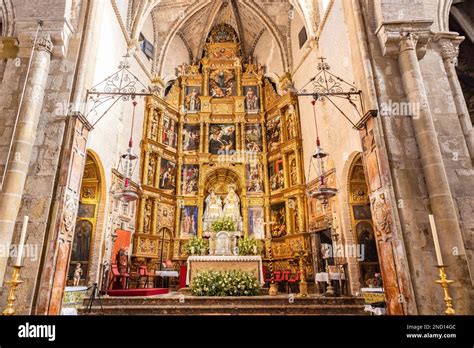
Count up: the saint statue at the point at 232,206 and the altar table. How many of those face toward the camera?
2

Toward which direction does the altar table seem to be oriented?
toward the camera

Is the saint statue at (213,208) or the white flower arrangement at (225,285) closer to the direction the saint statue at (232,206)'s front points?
the white flower arrangement

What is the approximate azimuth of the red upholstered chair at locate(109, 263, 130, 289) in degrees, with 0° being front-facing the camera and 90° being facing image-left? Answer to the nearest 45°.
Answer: approximately 315°

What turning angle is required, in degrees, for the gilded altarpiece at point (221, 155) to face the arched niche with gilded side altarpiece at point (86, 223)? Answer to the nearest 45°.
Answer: approximately 45° to its right

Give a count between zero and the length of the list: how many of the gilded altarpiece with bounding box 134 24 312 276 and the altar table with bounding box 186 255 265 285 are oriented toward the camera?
2

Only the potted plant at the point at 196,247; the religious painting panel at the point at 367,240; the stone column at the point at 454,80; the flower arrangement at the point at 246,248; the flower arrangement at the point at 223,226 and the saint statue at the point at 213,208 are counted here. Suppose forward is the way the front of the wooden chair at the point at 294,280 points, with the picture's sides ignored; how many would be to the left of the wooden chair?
2

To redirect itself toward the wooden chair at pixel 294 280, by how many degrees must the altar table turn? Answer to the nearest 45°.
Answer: approximately 135° to its left

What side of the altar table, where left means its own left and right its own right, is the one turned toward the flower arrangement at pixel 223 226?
back

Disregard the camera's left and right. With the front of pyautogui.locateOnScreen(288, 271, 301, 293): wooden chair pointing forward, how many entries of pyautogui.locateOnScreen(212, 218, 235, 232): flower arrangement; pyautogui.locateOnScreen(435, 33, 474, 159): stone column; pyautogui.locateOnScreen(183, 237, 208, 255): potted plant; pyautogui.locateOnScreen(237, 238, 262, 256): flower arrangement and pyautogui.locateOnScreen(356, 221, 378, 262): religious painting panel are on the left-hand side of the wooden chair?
2

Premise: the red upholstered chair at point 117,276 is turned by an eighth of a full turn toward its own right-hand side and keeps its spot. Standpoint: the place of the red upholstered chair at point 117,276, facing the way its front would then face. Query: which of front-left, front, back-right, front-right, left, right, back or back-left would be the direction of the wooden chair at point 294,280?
left

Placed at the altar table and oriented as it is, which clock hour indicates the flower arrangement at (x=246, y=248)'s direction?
The flower arrangement is roughly at 7 o'clock from the altar table.

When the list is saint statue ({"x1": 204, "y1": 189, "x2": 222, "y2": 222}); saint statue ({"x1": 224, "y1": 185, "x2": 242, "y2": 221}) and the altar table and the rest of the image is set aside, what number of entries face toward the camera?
3

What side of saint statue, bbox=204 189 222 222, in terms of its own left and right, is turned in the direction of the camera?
front

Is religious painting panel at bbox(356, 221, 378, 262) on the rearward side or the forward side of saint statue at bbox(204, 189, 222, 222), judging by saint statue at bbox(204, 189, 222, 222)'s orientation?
on the forward side
